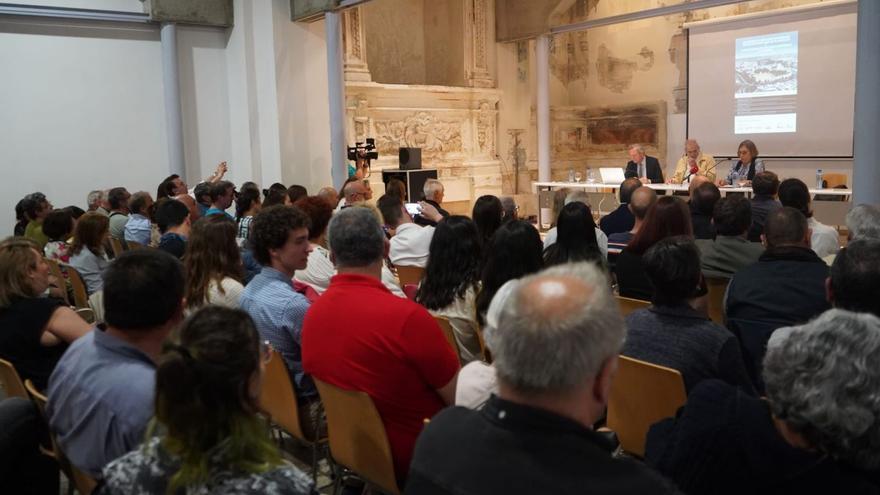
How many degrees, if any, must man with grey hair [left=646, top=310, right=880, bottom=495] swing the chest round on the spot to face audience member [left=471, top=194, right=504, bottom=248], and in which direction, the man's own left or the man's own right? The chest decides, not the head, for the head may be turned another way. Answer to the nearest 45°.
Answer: approximately 45° to the man's own left

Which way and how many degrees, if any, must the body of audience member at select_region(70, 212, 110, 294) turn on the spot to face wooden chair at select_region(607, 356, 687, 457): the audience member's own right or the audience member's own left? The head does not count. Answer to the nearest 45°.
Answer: approximately 90° to the audience member's own right

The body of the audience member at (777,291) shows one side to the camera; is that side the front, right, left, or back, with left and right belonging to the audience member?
back

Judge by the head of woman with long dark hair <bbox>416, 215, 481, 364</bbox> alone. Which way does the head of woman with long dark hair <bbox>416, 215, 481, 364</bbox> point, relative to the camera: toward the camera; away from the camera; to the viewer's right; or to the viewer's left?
away from the camera

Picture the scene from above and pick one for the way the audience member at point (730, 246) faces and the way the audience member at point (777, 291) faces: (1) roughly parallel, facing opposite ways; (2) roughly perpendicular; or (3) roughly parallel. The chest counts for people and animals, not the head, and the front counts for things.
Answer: roughly parallel

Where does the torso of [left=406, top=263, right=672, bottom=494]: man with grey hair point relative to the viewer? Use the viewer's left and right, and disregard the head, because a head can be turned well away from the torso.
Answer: facing away from the viewer and to the right of the viewer

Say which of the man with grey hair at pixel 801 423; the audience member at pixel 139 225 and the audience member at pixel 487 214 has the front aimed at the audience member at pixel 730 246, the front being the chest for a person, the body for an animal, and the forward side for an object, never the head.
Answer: the man with grey hair

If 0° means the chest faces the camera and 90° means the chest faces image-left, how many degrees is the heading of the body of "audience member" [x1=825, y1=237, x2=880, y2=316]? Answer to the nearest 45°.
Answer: approximately 180°

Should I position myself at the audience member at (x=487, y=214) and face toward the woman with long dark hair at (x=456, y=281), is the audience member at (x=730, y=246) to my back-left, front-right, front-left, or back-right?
front-left

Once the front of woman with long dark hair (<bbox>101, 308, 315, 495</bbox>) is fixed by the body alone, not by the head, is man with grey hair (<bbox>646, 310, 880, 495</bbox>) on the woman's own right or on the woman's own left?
on the woman's own right

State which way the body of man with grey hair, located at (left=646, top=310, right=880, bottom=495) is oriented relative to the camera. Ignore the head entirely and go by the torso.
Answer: away from the camera

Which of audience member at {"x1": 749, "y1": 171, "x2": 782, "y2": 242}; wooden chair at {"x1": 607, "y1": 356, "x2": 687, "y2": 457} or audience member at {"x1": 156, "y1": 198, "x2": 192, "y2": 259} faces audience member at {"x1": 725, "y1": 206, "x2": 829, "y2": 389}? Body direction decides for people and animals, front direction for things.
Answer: the wooden chair

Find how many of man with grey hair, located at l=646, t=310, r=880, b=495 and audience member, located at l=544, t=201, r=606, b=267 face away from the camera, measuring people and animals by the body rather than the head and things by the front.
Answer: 2

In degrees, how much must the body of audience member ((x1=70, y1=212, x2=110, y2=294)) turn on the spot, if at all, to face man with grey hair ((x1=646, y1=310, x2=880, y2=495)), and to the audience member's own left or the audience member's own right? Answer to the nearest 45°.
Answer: approximately 135° to the audience member's own right

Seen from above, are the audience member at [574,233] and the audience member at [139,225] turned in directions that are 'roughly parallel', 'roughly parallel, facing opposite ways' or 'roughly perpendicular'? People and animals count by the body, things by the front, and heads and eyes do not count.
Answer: roughly parallel

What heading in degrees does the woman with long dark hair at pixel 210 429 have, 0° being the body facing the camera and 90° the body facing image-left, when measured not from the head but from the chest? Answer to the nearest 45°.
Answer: approximately 225°

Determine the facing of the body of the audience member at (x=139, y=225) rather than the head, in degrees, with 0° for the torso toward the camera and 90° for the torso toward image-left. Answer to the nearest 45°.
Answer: approximately 225°

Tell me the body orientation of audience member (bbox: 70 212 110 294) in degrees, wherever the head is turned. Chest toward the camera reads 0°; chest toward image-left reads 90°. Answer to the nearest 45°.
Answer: approximately 225°

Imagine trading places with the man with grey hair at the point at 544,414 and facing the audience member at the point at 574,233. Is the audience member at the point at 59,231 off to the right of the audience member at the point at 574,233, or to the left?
left

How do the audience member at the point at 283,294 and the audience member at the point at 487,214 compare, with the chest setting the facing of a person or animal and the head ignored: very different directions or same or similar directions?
same or similar directions
